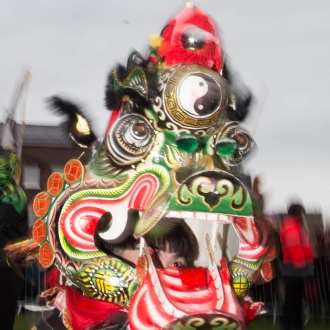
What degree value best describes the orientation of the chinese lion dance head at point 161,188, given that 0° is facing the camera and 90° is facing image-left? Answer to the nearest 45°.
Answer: approximately 315°

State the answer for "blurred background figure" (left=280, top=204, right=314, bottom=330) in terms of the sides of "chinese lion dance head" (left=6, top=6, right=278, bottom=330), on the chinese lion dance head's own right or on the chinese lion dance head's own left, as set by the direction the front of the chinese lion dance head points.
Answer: on the chinese lion dance head's own left

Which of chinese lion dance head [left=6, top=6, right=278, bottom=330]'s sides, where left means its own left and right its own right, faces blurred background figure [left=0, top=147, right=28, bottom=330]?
back

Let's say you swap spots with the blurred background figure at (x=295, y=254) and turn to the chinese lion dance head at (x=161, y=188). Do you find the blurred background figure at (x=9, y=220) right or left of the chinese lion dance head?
right

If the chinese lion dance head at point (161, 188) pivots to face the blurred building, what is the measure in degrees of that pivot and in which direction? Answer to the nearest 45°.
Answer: approximately 180°
